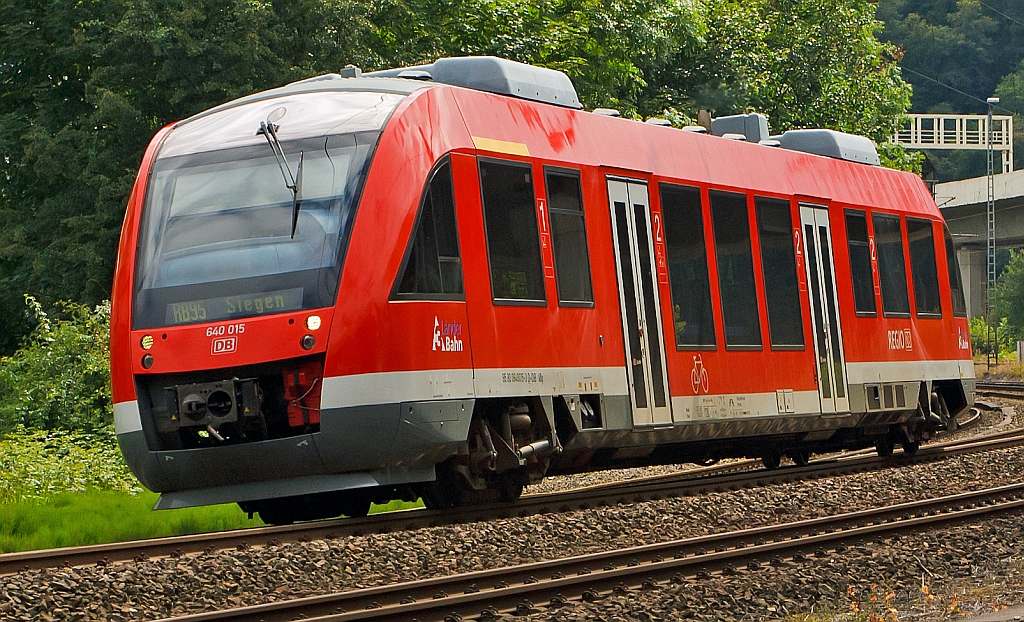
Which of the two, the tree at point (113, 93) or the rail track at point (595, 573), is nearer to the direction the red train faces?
the rail track

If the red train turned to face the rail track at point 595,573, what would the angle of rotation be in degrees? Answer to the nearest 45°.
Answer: approximately 90° to its left

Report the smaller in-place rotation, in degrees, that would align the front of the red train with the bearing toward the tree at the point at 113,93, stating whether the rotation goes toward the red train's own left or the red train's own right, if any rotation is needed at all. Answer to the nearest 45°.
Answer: approximately 90° to the red train's own right

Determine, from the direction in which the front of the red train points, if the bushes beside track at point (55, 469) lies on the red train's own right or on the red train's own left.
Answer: on the red train's own right

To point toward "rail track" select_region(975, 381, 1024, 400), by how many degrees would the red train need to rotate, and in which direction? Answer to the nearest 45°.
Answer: approximately 180°

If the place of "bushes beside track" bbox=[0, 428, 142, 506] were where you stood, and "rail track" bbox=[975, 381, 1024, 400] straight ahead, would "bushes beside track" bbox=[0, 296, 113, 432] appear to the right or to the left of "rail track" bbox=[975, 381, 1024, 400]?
left
